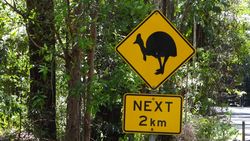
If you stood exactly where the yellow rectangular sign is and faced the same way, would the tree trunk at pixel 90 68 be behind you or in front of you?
behind

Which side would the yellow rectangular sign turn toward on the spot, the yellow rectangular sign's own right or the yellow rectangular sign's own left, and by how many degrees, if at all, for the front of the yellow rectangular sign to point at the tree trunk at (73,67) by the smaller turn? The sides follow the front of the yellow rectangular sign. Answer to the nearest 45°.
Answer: approximately 135° to the yellow rectangular sign's own right

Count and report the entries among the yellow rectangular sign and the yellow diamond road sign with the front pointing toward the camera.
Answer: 2

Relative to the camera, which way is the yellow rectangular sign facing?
toward the camera
